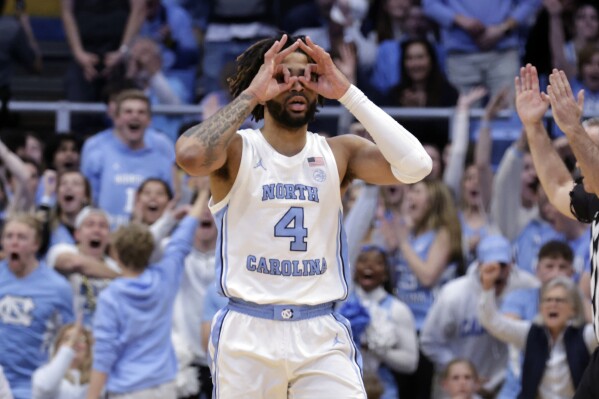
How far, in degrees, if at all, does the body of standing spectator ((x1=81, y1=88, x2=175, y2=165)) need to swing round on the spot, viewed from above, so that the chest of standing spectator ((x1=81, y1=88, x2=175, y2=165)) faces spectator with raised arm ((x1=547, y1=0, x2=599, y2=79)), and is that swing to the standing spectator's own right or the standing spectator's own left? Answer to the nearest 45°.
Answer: approximately 90° to the standing spectator's own left

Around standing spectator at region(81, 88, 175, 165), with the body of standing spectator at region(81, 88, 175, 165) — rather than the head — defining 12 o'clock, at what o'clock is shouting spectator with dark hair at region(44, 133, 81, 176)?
shouting spectator with dark hair at region(44, 133, 81, 176) is roughly at 4 o'clock from standing spectator at region(81, 88, 175, 165).

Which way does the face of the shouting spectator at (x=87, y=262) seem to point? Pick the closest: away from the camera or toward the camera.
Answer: toward the camera

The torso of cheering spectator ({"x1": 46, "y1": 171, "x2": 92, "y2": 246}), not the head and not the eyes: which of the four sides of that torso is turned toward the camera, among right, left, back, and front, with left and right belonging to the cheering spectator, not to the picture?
front

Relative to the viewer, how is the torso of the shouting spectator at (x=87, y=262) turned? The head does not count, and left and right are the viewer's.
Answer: facing the viewer

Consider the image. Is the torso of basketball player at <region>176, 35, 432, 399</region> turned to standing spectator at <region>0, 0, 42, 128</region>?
no

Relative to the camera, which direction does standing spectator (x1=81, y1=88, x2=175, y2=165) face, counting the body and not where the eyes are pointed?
toward the camera

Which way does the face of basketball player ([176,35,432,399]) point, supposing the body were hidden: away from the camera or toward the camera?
toward the camera

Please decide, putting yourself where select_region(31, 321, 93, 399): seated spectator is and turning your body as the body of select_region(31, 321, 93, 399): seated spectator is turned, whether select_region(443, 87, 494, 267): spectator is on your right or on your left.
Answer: on your left

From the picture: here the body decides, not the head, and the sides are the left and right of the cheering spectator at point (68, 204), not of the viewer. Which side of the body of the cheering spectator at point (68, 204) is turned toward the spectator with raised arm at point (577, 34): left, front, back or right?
left

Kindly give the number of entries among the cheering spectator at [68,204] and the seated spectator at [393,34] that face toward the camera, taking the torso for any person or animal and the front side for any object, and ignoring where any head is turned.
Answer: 2

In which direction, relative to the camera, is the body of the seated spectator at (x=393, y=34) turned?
toward the camera

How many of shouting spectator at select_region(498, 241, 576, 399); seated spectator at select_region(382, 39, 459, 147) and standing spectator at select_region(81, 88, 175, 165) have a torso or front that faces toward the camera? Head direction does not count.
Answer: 3
